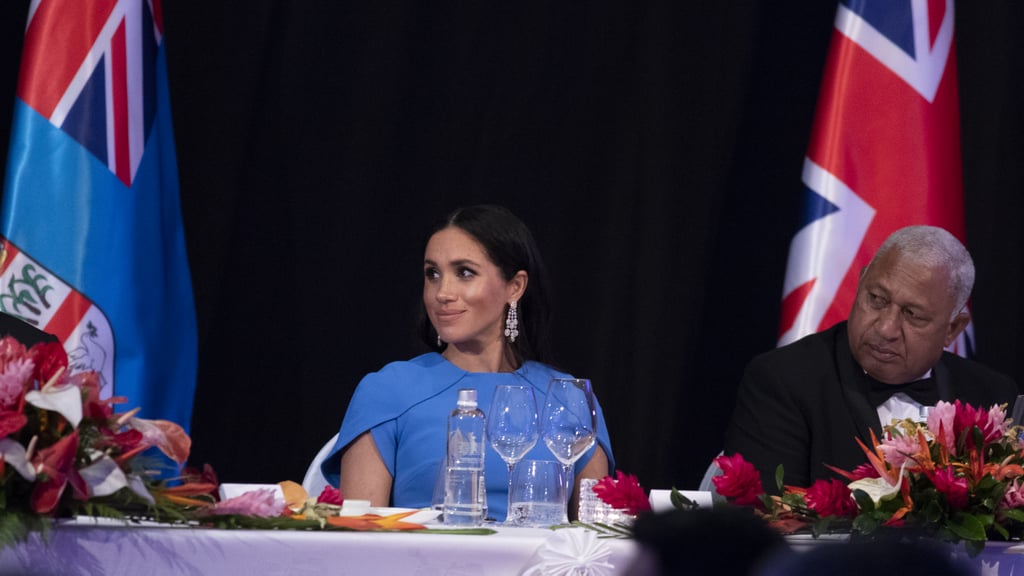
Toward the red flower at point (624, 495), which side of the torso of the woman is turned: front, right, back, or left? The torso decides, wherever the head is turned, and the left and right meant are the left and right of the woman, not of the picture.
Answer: front

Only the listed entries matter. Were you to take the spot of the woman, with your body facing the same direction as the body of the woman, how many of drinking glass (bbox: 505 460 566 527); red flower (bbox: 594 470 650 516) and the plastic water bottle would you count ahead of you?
3

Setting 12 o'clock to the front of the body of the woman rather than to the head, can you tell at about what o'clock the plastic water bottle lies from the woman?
The plastic water bottle is roughly at 12 o'clock from the woman.

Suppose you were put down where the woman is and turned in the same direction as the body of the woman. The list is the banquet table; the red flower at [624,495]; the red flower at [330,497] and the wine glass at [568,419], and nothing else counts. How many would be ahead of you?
4

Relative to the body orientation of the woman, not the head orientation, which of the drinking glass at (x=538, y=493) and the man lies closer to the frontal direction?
the drinking glass

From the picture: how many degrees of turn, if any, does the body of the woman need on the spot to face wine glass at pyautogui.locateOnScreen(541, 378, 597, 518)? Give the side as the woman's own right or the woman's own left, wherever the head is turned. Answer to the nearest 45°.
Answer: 0° — they already face it

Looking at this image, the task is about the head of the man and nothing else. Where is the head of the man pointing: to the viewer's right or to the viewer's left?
to the viewer's left

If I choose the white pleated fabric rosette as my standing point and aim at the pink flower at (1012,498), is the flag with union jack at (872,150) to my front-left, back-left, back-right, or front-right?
front-left

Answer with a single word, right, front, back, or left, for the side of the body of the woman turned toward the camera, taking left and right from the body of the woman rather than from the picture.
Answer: front

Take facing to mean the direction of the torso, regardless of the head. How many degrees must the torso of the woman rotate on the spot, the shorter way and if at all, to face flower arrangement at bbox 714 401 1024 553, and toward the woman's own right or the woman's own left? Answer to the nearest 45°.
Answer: approximately 45° to the woman's own left

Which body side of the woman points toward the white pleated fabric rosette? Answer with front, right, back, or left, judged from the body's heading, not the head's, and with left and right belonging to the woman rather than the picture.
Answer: front

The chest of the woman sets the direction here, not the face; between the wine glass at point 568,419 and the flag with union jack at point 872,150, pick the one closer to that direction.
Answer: the wine glass

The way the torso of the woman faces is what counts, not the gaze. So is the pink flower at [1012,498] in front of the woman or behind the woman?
in front

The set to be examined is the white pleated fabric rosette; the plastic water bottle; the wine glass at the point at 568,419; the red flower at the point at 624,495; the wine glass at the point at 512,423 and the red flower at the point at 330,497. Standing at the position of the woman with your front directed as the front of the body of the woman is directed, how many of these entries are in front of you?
6

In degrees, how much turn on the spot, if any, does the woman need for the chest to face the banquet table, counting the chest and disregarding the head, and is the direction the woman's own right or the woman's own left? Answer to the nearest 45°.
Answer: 0° — they already face it

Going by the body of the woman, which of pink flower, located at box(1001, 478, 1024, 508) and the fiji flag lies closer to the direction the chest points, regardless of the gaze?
the pink flower

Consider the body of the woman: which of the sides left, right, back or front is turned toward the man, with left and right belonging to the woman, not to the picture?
left
